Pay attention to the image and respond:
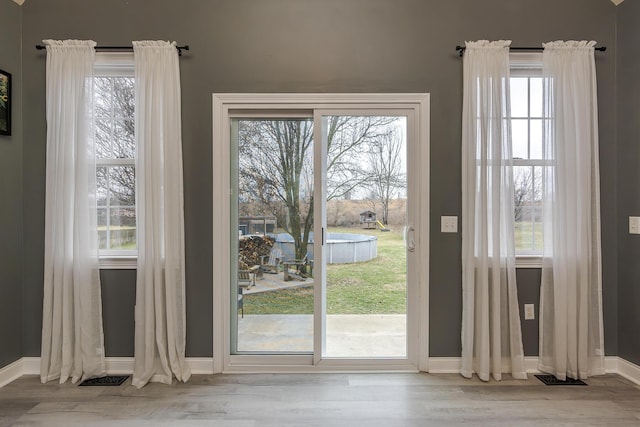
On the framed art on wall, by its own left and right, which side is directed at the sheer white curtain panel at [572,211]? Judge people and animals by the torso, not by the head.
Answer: front

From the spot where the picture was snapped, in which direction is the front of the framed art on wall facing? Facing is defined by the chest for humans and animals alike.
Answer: facing the viewer and to the right of the viewer

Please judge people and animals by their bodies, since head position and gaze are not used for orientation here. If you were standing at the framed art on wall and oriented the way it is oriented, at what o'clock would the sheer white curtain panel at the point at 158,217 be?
The sheer white curtain panel is roughly at 12 o'clock from the framed art on wall.

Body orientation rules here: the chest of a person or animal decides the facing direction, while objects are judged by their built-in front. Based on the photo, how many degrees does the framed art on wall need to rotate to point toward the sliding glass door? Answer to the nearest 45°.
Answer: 0° — it already faces it

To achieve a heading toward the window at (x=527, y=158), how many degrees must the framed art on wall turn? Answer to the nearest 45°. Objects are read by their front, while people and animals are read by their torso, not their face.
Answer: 0° — it already faces it

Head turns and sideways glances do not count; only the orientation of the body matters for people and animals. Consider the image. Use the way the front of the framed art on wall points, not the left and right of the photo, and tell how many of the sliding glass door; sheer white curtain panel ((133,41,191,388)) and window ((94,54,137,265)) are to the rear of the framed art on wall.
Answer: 0

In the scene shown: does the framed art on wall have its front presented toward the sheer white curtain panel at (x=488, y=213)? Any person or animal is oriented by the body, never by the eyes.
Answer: yes

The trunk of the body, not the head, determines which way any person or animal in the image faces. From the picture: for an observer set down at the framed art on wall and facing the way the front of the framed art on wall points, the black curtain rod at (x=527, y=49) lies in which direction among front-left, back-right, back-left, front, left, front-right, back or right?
front
